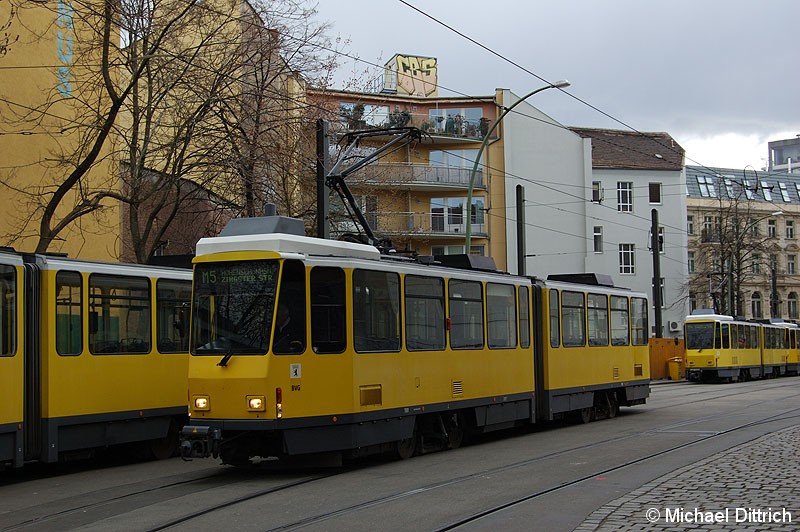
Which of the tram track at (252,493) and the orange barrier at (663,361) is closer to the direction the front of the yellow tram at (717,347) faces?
the tram track

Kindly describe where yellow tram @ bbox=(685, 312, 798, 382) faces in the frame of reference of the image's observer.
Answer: facing the viewer and to the left of the viewer

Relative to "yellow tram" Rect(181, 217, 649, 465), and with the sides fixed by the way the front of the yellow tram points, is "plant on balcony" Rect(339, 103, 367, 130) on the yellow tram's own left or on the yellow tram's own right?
on the yellow tram's own right

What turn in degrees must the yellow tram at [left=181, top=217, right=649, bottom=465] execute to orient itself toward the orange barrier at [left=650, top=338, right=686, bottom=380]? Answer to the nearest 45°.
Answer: approximately 135° to its right

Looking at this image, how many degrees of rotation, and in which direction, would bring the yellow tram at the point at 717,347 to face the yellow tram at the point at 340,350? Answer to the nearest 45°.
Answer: approximately 45° to its left

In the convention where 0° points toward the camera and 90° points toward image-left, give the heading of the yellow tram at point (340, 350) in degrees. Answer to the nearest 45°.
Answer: approximately 45°

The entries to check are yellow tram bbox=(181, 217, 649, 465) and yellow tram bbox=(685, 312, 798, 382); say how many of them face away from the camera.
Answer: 0

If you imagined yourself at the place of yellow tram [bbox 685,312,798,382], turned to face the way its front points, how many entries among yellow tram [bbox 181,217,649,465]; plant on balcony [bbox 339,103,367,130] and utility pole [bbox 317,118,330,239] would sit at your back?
0

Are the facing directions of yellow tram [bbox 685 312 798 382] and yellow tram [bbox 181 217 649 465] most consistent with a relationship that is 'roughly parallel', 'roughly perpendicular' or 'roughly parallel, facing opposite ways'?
roughly parallel

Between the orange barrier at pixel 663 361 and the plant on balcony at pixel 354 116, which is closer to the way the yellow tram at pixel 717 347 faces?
the plant on balcony

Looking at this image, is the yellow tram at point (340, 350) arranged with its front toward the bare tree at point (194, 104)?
no

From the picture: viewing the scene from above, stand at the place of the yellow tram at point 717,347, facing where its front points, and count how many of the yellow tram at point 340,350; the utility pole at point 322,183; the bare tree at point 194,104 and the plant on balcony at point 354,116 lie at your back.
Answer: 0

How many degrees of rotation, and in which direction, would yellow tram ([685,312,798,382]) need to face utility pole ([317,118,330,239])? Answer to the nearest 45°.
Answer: approximately 45° to its left

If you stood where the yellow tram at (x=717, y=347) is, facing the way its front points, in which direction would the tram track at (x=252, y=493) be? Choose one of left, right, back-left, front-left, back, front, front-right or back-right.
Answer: front-left
